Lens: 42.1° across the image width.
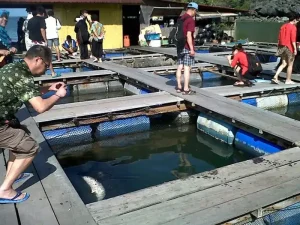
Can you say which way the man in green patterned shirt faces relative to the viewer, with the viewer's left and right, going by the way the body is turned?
facing to the right of the viewer

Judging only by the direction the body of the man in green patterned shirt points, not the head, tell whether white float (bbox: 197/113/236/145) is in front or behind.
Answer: in front

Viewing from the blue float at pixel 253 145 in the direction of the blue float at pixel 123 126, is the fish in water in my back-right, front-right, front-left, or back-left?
front-left

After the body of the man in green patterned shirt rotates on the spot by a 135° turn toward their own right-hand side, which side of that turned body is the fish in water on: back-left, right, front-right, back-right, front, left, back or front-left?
back

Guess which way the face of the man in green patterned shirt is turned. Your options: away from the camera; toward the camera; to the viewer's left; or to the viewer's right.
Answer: to the viewer's right

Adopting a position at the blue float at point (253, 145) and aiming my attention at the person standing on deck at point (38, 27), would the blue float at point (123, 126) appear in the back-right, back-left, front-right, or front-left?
front-left
